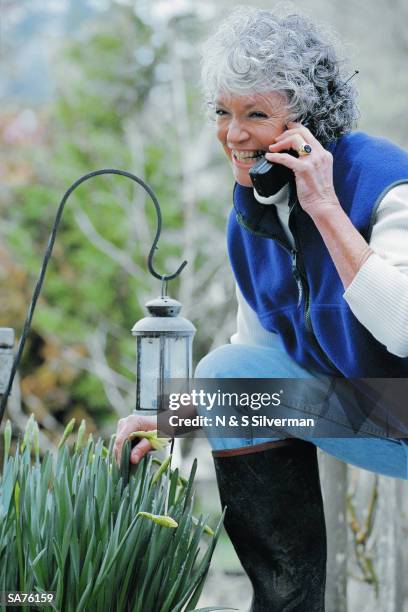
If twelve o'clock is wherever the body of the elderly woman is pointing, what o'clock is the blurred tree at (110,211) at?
The blurred tree is roughly at 4 o'clock from the elderly woman.

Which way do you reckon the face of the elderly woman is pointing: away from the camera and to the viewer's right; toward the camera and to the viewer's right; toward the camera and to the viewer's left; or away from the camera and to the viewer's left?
toward the camera and to the viewer's left

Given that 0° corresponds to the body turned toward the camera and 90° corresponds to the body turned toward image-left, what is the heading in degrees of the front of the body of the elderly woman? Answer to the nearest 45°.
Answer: approximately 45°
